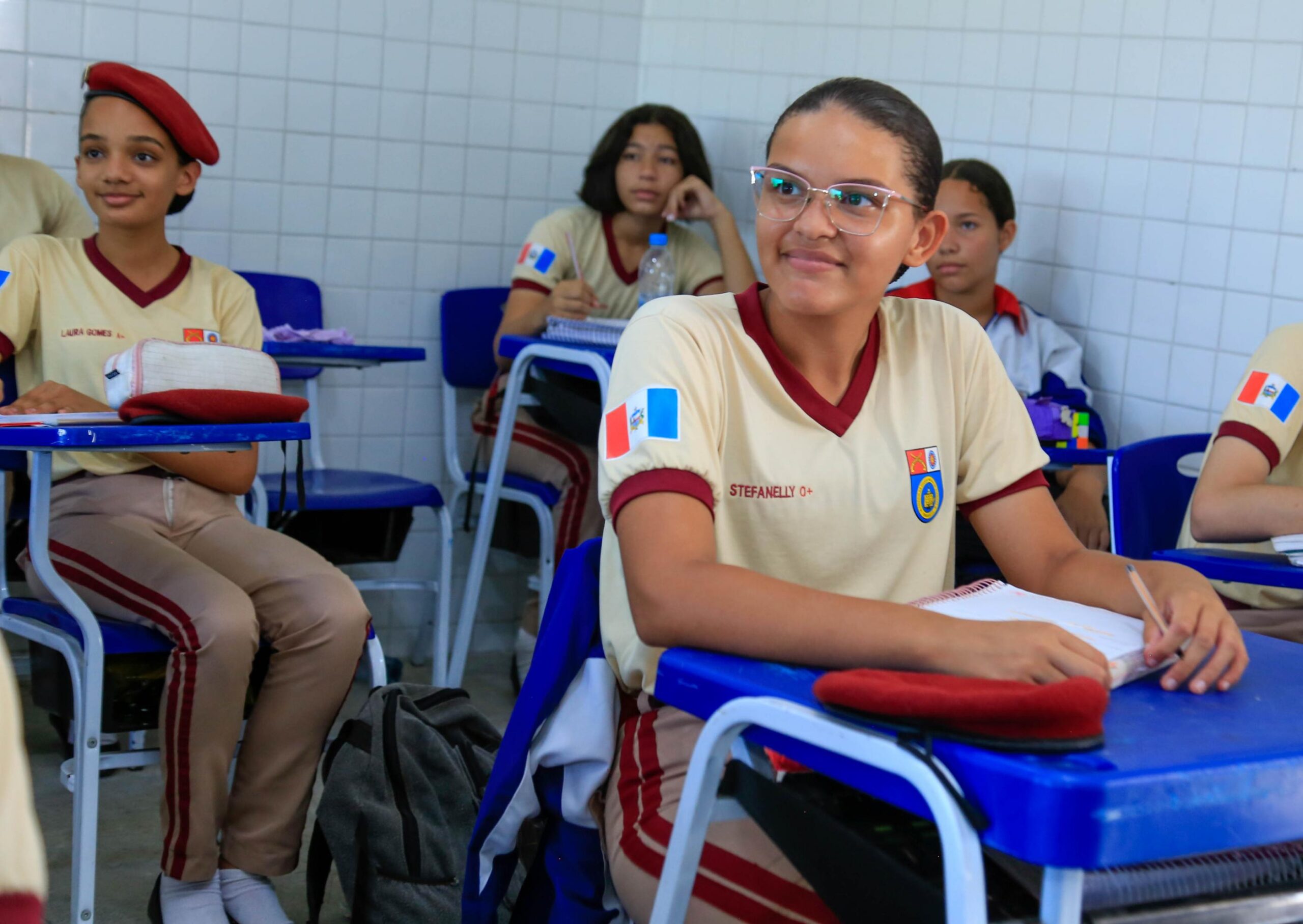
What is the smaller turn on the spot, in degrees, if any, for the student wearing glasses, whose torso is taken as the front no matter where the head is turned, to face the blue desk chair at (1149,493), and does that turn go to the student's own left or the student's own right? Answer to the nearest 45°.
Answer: approximately 90° to the student's own left

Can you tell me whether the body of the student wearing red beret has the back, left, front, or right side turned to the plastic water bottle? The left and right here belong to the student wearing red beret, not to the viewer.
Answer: left

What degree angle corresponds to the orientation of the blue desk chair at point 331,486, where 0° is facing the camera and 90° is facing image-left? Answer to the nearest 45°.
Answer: approximately 315°
